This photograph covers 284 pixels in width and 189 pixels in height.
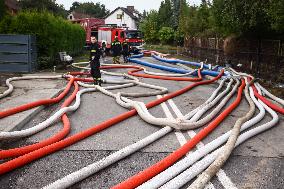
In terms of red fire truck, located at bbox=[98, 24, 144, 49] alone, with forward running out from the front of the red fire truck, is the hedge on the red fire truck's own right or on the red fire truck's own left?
on the red fire truck's own right

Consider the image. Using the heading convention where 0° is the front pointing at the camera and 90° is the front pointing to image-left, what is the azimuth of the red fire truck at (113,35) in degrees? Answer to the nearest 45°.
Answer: approximately 315°

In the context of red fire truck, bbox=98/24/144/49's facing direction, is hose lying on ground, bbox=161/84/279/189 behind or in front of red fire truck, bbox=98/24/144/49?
in front

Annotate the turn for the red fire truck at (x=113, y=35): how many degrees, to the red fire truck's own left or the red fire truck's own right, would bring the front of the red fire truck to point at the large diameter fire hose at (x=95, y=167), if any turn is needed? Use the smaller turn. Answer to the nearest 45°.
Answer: approximately 45° to the red fire truck's own right

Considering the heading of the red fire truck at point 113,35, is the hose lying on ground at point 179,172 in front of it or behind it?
in front
